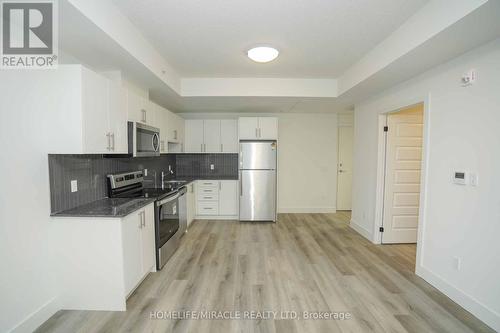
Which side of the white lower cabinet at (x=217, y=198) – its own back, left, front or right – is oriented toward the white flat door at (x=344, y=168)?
left

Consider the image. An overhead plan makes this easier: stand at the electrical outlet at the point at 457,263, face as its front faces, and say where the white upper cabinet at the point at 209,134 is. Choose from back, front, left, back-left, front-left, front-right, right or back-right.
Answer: front-right

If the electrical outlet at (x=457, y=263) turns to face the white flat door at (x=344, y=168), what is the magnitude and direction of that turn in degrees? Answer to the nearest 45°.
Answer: approximately 90° to its right

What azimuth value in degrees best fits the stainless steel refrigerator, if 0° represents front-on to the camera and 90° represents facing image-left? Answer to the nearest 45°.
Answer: approximately 0°

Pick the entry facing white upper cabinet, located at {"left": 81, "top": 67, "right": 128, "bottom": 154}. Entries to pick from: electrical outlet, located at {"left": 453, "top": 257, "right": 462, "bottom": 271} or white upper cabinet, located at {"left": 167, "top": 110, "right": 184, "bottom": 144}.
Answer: the electrical outlet

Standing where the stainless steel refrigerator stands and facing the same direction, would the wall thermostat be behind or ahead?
ahead

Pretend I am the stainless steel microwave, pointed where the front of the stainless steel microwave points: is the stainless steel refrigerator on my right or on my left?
on my left

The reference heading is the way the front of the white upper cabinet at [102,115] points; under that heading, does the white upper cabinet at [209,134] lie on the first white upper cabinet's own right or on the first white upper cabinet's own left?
on the first white upper cabinet's own left

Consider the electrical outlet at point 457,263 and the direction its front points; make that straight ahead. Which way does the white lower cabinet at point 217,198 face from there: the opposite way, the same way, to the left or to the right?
to the left

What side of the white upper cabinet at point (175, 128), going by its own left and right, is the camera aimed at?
right

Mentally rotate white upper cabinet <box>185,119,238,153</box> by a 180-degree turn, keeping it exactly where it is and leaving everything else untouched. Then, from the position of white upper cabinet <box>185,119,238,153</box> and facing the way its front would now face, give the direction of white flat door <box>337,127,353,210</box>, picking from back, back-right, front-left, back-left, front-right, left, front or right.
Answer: right
